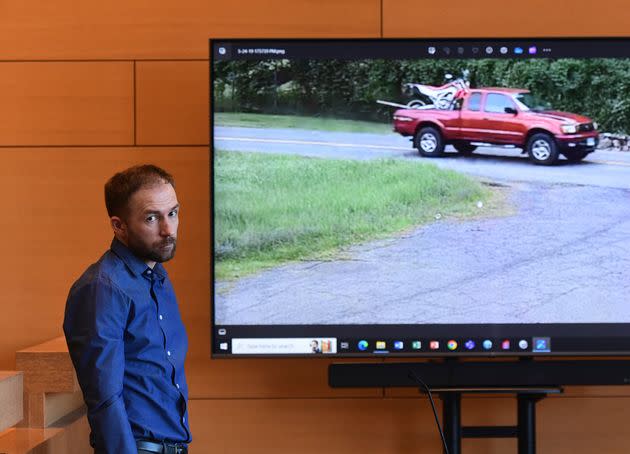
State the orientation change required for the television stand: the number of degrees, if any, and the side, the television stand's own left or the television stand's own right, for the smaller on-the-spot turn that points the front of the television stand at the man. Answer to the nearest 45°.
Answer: approximately 45° to the television stand's own right

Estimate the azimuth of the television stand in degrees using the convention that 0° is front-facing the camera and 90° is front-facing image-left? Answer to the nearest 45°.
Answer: approximately 0°
